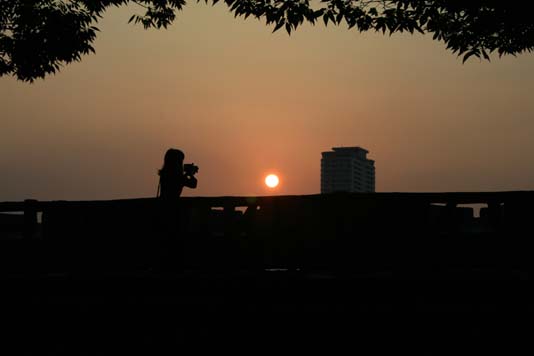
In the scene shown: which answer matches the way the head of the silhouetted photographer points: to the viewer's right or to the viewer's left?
to the viewer's right

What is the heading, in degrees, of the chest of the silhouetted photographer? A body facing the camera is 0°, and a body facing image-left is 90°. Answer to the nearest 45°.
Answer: approximately 270°
